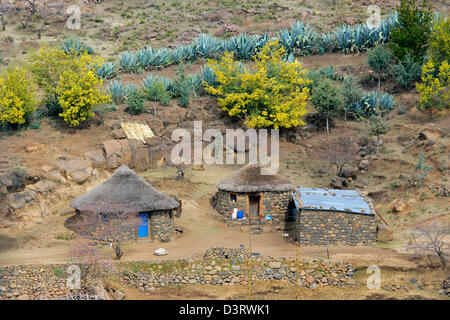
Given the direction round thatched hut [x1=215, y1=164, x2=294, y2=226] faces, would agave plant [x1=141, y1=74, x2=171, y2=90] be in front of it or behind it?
behind

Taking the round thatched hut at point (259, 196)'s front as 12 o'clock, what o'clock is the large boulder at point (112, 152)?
The large boulder is roughly at 4 o'clock from the round thatched hut.

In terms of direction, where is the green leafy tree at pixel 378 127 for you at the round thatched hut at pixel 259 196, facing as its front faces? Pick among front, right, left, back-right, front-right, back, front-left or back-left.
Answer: back-left

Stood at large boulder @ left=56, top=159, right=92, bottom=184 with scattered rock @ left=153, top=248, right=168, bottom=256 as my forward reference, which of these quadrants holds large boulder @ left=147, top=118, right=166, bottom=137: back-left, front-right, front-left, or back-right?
back-left

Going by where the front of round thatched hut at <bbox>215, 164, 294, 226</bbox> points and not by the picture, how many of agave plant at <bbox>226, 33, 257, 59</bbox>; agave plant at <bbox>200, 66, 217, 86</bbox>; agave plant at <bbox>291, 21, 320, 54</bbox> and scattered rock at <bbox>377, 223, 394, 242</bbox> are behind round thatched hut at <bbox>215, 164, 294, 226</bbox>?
3

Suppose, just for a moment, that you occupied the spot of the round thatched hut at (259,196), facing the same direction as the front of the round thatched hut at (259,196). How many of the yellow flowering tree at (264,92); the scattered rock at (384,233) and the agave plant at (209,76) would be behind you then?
2

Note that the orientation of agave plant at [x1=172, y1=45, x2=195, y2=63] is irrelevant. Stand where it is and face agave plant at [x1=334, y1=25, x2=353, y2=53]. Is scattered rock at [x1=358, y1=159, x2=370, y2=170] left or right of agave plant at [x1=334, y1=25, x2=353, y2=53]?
right

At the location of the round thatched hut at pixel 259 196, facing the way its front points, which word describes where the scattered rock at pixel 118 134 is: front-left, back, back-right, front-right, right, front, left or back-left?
back-right

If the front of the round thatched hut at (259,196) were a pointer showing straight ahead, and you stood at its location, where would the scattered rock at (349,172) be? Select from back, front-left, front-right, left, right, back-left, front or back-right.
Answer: back-left

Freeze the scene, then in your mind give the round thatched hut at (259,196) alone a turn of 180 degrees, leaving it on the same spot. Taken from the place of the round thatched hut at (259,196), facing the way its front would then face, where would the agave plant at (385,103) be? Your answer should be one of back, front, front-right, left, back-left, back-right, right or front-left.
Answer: front-right

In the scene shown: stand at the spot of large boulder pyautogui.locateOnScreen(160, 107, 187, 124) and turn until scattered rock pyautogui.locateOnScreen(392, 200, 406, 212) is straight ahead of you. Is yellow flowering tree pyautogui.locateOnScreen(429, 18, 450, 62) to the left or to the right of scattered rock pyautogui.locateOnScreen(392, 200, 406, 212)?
left

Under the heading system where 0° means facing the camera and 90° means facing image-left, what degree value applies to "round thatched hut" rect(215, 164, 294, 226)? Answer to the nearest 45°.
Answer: approximately 0°

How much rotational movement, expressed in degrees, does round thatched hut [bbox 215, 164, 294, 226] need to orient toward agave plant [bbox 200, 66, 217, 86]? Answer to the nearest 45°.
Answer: approximately 180°

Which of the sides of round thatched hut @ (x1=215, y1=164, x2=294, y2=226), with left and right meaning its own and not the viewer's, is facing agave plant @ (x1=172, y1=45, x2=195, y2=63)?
back

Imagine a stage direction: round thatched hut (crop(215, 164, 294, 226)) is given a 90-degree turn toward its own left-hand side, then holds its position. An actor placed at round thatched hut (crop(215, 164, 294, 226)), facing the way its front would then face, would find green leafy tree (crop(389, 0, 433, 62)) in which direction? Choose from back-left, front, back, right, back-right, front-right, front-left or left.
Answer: front-left
